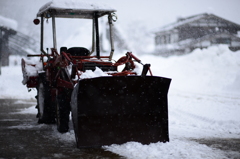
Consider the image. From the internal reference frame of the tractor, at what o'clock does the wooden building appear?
The wooden building is roughly at 8 o'clock from the tractor.

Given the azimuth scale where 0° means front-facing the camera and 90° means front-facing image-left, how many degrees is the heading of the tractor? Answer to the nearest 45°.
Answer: approximately 315°
